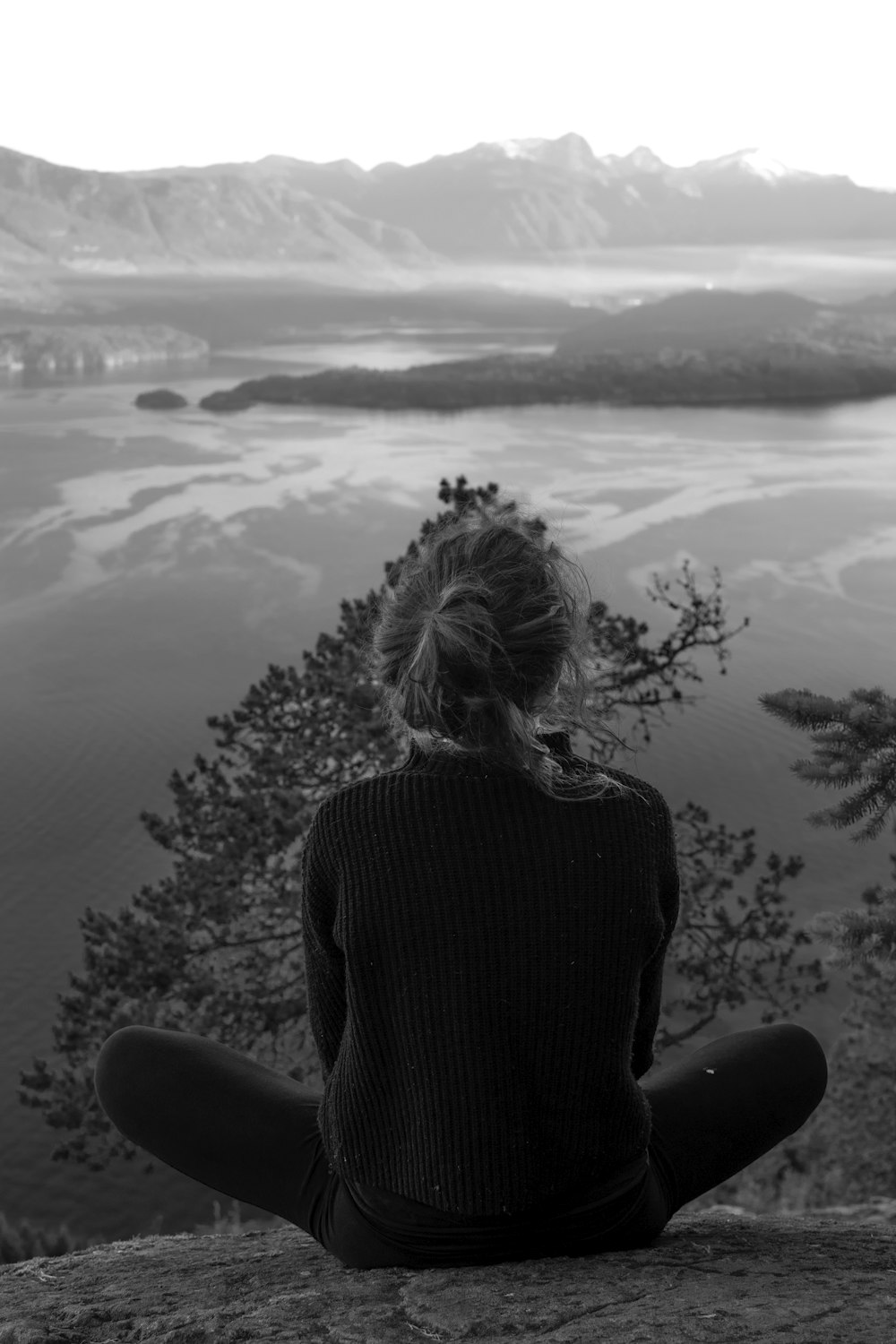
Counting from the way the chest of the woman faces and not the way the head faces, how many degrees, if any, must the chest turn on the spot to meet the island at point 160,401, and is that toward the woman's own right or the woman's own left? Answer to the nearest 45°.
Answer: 0° — they already face it

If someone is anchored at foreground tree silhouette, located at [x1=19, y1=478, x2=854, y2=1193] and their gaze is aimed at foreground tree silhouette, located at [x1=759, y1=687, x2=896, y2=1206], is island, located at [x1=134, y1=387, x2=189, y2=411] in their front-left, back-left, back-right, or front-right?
back-left

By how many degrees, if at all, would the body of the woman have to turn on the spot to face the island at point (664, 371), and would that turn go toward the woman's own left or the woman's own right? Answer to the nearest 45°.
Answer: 0° — they already face it

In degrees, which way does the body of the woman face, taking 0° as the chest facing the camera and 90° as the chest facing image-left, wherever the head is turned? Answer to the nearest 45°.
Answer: approximately 180°
